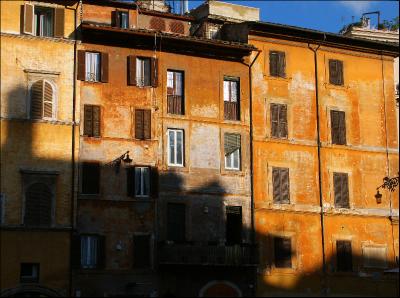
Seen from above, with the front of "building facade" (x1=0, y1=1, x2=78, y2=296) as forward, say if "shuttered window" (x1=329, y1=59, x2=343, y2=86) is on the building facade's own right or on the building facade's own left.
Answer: on the building facade's own left

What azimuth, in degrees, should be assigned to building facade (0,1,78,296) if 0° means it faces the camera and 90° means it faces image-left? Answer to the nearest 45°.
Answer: approximately 0°

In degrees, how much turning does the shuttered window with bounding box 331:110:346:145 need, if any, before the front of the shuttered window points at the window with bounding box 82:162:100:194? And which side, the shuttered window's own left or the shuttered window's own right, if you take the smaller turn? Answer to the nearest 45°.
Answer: approximately 45° to the shuttered window's own right

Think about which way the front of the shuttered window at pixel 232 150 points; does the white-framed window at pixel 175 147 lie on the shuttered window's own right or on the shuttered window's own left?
on the shuttered window's own right

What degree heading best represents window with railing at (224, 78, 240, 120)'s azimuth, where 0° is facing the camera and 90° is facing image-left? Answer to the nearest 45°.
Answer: approximately 0°

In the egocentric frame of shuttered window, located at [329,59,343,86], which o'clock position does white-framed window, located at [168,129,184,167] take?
white-framed window, located at [168,129,184,167] is roughly at 2 o'clock from shuttered window, located at [329,59,343,86].
